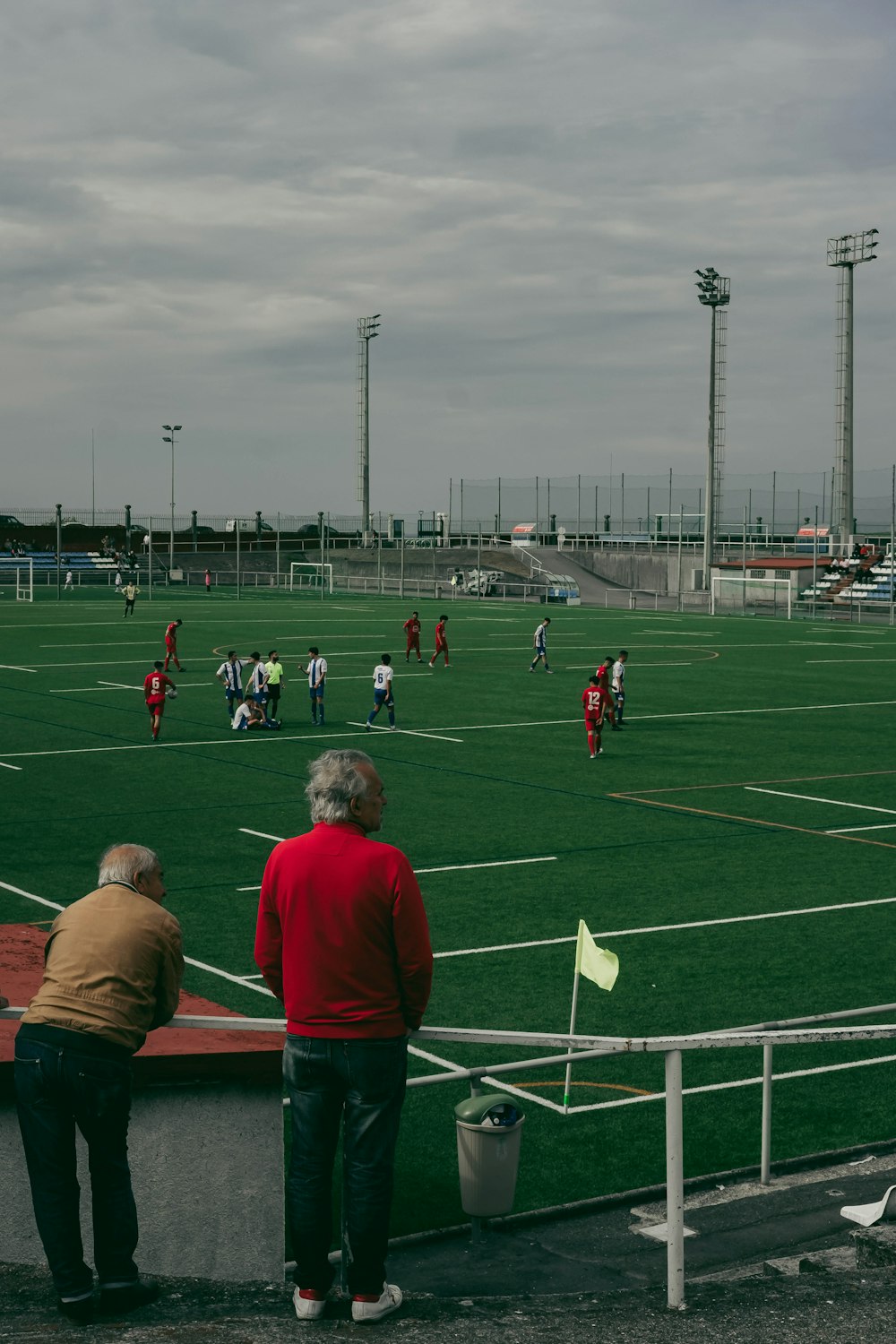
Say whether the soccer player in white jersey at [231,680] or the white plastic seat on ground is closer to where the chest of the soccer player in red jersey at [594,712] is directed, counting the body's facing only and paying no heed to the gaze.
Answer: the soccer player in white jersey

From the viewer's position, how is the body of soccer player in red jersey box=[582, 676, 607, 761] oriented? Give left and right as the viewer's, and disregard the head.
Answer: facing away from the viewer

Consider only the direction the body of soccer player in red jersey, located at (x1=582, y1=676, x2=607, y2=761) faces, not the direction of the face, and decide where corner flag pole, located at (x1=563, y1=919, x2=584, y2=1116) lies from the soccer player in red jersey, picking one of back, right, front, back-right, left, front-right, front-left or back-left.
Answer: back

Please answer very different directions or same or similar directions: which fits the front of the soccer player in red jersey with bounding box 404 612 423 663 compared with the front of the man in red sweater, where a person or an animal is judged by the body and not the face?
very different directions

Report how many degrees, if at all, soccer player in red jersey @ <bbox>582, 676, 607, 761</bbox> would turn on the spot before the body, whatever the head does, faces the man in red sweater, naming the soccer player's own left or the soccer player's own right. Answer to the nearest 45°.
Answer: approximately 180°

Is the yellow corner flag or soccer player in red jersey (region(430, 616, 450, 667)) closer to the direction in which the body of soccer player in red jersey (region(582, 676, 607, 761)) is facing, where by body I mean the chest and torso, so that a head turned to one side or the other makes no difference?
the soccer player in red jersey

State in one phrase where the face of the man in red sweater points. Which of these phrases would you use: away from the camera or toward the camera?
away from the camera

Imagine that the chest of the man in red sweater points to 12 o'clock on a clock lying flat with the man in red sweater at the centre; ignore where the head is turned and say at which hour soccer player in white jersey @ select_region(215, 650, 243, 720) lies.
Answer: The soccer player in white jersey is roughly at 12 o'clock from the man in red sweater.

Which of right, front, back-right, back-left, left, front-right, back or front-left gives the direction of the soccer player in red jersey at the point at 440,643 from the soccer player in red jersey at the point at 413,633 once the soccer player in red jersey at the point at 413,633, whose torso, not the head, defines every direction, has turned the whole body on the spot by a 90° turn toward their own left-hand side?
front

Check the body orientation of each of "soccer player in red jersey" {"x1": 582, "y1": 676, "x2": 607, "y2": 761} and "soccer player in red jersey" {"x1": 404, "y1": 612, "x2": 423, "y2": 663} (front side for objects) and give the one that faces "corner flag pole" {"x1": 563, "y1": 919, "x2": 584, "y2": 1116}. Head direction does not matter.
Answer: "soccer player in red jersey" {"x1": 404, "y1": 612, "x2": 423, "y2": 663}
